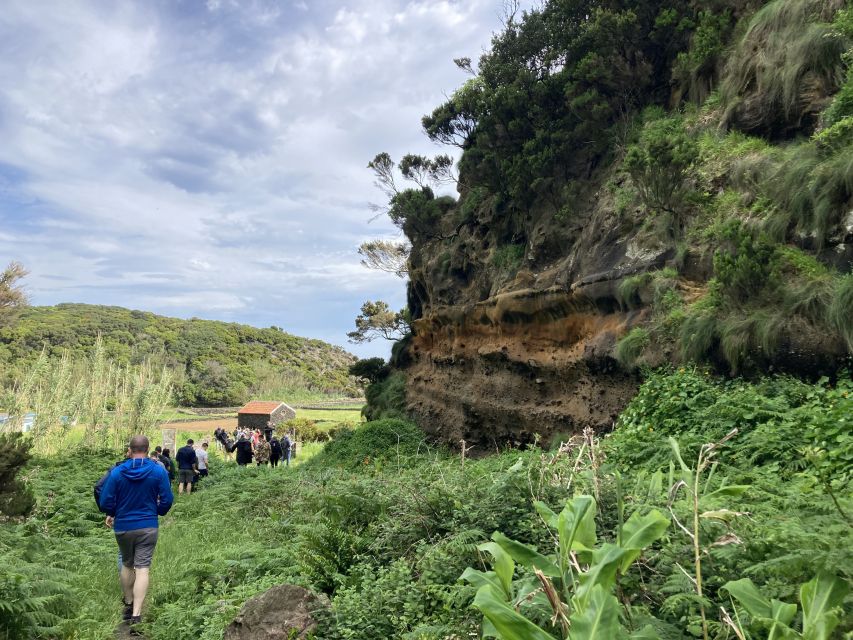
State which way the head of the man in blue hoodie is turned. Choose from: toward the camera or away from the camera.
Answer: away from the camera

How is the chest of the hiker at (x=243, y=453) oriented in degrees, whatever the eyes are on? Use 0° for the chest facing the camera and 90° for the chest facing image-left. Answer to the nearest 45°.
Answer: approximately 180°

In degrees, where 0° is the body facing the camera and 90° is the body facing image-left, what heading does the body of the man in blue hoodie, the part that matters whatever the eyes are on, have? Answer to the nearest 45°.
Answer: approximately 180°

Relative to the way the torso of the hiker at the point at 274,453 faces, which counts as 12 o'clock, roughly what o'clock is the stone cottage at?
The stone cottage is roughly at 12 o'clock from the hiker.

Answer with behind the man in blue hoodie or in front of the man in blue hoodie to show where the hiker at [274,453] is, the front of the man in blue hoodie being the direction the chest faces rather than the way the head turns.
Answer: in front

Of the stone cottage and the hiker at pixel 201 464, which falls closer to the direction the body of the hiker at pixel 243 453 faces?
the stone cottage

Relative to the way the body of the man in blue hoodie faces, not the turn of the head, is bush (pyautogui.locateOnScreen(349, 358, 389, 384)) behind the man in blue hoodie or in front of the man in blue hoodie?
in front

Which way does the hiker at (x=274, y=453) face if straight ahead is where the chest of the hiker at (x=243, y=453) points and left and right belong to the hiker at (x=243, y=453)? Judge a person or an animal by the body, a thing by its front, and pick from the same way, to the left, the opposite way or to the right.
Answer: the same way

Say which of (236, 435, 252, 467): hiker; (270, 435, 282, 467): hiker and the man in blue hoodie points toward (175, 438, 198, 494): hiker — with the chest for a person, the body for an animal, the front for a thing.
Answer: the man in blue hoodie

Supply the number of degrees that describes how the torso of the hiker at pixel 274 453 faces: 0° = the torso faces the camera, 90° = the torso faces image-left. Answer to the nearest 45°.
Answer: approximately 180°

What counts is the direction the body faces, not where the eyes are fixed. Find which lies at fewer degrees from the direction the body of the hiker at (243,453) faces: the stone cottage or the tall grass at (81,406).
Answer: the stone cottage

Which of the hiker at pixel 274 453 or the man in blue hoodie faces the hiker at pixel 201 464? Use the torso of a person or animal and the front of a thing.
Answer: the man in blue hoodie

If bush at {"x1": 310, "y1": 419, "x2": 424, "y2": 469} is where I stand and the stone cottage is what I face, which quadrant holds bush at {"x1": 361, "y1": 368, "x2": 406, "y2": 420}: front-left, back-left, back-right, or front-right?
front-right

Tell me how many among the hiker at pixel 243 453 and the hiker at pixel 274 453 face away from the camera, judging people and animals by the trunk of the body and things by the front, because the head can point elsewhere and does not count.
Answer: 2

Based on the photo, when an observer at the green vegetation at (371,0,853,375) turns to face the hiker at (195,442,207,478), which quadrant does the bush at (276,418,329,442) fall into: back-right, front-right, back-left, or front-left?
front-right

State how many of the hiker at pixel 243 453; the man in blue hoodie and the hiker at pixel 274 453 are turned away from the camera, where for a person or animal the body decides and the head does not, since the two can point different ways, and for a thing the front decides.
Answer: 3

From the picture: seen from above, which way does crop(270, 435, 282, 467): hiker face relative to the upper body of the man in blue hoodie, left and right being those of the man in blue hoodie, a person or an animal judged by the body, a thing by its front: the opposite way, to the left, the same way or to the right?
the same way

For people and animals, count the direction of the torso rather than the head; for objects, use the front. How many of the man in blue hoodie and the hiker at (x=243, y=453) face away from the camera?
2
